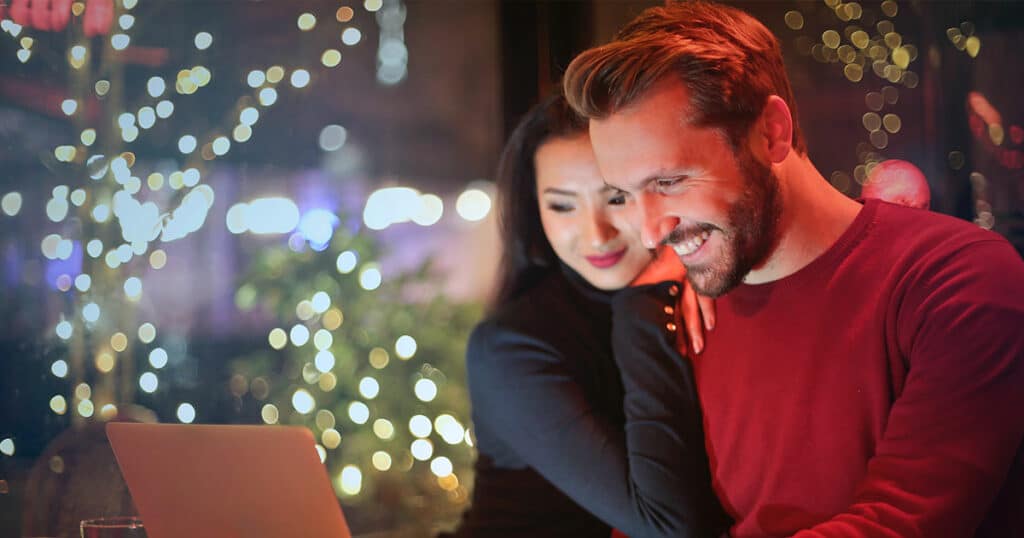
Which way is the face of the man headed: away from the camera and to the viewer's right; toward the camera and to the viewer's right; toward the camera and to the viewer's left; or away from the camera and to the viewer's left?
toward the camera and to the viewer's left

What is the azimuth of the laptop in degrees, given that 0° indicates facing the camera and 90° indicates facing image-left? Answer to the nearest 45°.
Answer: approximately 225°

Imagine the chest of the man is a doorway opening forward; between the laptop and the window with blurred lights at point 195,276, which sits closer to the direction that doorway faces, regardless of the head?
the laptop

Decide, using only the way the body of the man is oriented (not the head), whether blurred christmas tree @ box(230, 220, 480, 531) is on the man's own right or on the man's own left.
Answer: on the man's own right

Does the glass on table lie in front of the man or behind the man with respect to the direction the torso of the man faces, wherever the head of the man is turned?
in front

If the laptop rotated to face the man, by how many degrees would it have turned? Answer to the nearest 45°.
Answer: approximately 45° to its right

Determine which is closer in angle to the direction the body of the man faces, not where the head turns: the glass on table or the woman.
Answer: the glass on table

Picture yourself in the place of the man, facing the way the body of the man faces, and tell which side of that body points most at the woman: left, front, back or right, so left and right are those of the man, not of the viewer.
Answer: right

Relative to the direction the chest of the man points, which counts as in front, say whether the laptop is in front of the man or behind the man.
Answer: in front
